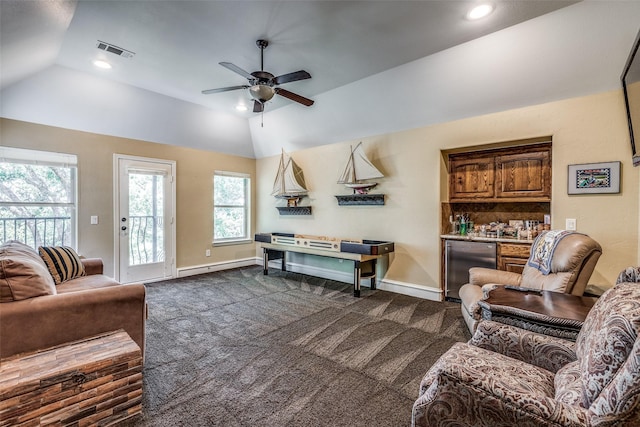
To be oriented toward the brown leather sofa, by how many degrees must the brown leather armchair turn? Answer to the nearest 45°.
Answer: approximately 45° to its left

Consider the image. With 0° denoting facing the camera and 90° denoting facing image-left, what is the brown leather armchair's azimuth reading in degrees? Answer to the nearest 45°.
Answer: approximately 90°

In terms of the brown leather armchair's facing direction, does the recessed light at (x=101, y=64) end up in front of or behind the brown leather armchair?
in front

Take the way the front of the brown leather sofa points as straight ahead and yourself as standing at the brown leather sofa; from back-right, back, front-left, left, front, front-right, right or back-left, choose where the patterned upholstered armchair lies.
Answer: front-right

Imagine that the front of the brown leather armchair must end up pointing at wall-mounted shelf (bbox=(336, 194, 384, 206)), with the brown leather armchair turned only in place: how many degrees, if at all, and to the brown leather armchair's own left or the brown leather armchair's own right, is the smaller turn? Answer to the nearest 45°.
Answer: approximately 45° to the brown leather armchair's own right

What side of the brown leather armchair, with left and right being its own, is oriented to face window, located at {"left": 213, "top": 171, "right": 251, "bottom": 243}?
front

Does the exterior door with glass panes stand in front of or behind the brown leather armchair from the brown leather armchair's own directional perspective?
in front

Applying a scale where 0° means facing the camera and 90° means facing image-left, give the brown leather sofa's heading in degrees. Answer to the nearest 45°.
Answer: approximately 270°

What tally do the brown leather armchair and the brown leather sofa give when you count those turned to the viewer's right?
1

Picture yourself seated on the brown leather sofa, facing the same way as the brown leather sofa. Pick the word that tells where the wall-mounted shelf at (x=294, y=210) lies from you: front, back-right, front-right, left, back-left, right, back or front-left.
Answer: front-left

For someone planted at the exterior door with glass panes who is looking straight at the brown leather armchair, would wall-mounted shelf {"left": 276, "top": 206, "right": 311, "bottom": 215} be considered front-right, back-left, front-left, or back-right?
front-left

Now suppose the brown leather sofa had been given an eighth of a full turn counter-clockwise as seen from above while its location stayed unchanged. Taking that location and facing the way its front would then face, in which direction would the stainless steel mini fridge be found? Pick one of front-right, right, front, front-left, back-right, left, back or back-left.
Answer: front-right

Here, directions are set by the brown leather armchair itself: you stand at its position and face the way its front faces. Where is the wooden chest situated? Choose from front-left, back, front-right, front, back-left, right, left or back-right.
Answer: front-left

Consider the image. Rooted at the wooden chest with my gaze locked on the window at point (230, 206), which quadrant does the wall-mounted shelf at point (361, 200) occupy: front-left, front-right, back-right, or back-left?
front-right

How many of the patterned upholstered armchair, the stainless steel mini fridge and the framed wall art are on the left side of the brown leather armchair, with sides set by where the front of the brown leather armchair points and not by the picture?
1
